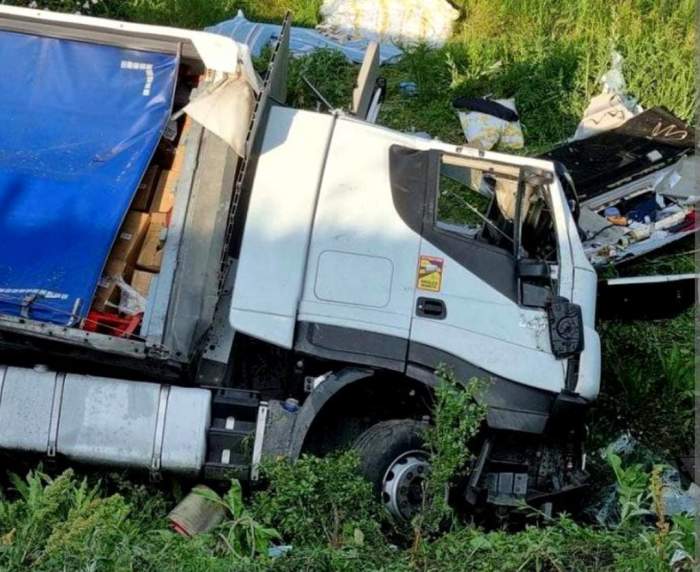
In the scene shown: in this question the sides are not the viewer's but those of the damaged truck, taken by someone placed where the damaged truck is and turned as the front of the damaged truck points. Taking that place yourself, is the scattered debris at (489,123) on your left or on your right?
on your left

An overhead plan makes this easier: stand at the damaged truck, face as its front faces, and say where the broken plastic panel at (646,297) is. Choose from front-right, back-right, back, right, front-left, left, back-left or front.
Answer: front-left

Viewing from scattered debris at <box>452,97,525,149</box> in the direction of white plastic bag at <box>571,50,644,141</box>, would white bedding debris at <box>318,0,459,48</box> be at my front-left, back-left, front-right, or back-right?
back-left

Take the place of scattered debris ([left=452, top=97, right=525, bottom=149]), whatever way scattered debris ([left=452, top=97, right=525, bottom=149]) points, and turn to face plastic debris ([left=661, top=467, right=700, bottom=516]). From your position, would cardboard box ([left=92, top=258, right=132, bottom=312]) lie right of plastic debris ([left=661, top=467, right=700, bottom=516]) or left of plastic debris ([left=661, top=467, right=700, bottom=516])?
right

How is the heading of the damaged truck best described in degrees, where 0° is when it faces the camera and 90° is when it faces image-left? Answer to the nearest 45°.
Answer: approximately 270°

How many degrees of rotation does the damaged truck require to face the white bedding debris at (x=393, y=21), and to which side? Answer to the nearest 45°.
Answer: approximately 90° to its left

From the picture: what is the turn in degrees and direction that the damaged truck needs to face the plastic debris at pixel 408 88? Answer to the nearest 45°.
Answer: approximately 90° to its left

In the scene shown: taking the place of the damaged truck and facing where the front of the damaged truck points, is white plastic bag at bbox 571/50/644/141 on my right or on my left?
on my left
